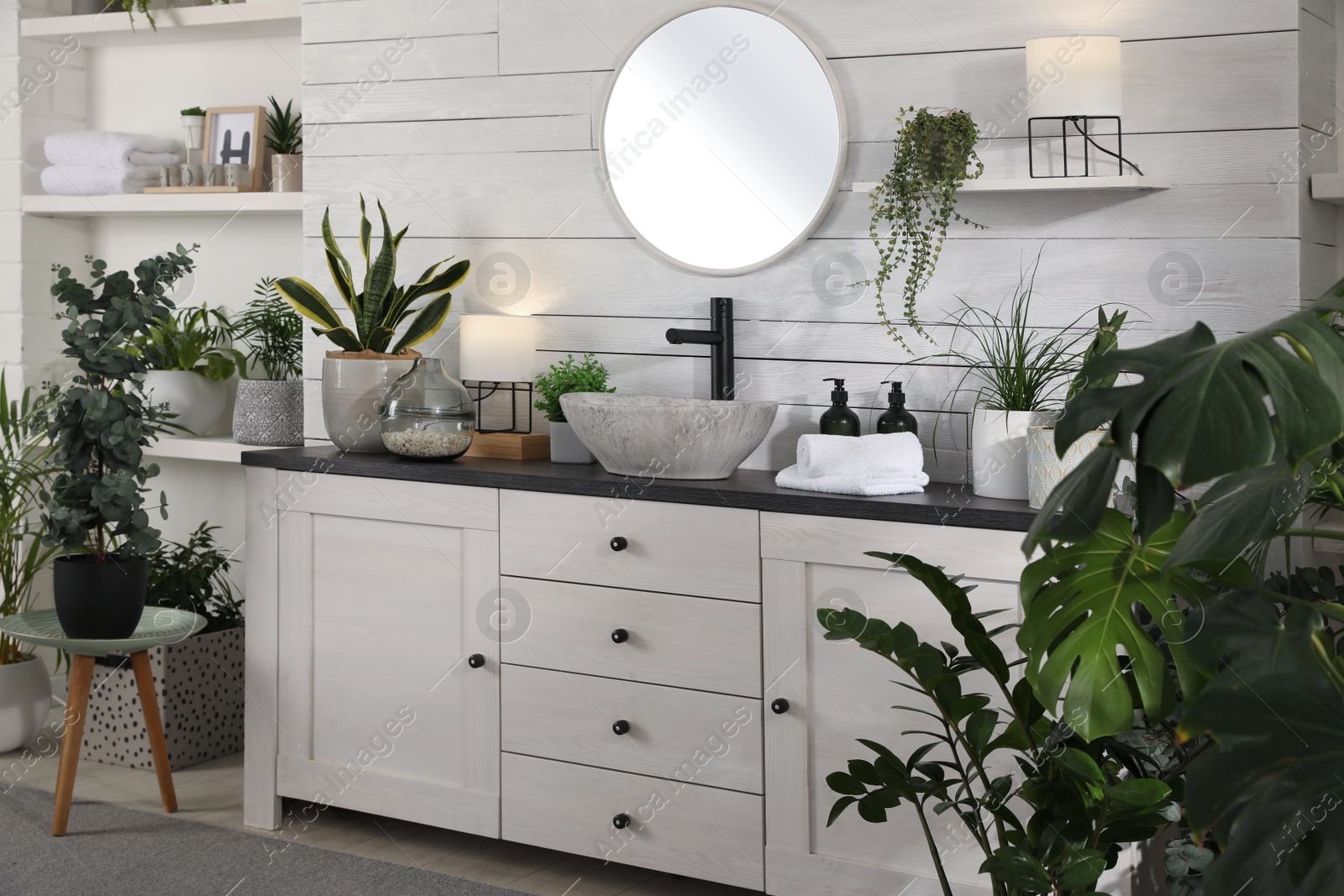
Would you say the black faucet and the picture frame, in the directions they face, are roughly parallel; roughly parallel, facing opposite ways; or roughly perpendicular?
roughly parallel

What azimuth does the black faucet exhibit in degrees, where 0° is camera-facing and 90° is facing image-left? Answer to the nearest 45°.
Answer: approximately 45°

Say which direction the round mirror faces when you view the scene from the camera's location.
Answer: facing the viewer and to the left of the viewer

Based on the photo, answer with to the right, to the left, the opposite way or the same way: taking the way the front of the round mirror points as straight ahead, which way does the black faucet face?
the same way

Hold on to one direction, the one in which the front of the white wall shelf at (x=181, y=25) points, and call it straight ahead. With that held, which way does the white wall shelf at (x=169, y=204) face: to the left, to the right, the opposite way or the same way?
the same way

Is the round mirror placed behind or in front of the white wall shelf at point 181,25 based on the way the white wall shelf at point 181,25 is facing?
in front

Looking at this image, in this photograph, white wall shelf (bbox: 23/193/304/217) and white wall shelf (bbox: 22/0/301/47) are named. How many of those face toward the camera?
2

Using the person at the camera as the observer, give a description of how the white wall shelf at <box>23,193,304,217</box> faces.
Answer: facing the viewer

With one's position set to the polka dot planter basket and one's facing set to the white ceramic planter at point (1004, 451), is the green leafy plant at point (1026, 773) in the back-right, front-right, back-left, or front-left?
front-right

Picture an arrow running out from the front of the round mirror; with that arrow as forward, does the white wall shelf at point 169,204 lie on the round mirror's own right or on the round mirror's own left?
on the round mirror's own right
